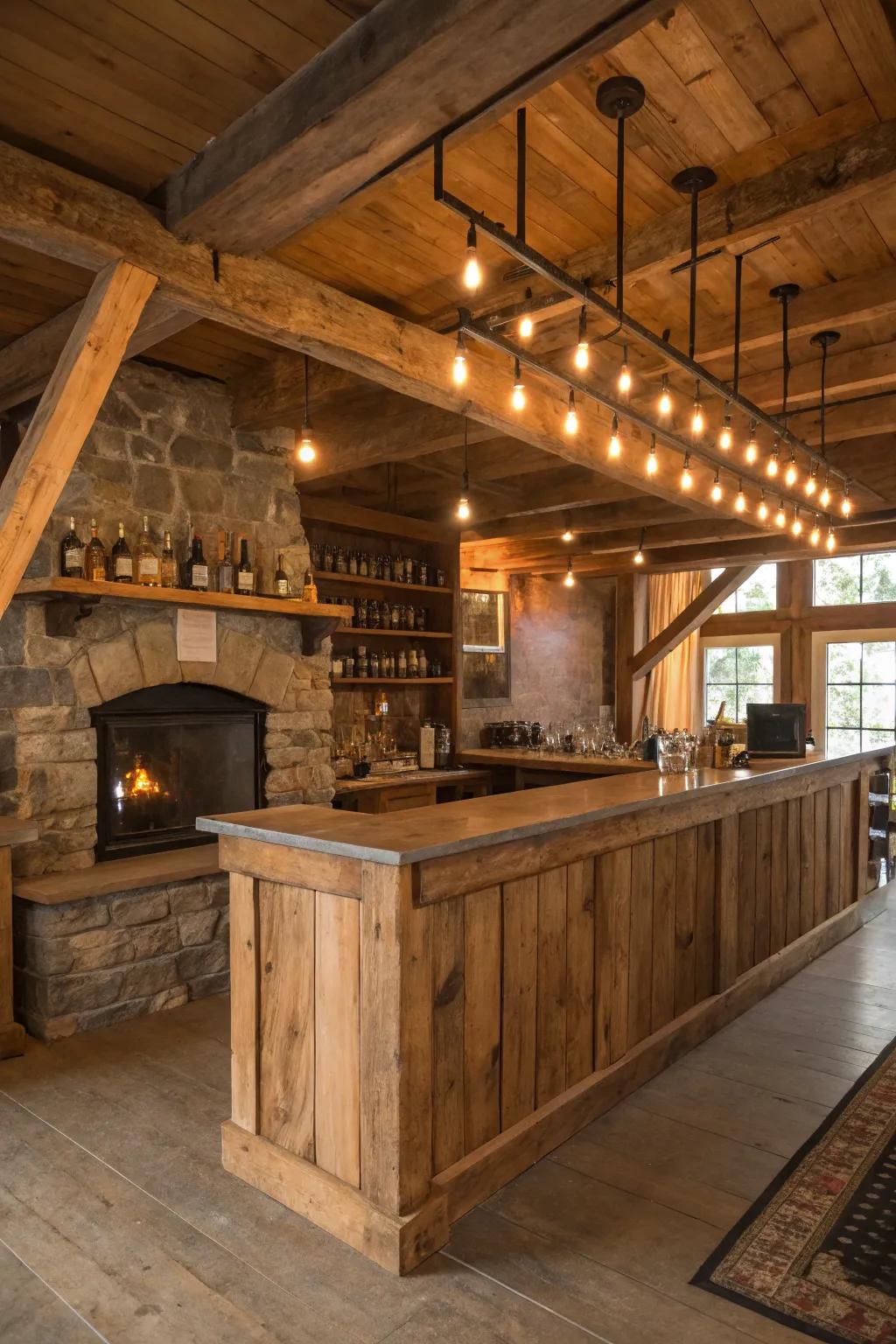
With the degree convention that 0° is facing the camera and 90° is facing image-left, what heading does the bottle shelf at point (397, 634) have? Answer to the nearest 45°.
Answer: approximately 0°

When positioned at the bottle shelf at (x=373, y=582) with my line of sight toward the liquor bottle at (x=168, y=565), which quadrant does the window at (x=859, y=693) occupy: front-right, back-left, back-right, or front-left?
back-left

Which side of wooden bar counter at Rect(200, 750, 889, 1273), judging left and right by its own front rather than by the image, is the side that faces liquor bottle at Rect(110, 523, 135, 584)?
back

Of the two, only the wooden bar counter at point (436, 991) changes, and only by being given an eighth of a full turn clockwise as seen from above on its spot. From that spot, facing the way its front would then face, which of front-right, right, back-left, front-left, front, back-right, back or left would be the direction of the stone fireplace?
back-right

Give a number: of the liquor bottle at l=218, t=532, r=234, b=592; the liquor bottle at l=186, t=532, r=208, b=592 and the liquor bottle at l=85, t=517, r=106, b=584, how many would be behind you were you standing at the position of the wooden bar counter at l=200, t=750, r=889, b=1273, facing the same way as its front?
3

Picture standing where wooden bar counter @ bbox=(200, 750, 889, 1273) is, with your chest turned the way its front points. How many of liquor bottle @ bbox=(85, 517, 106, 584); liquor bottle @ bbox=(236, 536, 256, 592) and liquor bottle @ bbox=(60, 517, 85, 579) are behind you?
3

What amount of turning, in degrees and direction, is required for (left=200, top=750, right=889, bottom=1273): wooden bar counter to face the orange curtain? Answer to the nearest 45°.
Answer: approximately 135° to its left

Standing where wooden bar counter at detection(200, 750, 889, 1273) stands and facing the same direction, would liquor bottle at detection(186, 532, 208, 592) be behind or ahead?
behind

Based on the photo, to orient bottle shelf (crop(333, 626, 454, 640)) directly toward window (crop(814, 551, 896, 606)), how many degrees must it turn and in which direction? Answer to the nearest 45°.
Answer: approximately 135° to its left

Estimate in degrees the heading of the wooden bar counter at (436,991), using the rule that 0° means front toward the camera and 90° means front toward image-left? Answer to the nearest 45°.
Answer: approximately 315°

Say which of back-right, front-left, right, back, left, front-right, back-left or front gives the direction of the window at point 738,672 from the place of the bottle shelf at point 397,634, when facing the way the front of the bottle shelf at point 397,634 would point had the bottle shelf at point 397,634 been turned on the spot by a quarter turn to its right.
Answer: back-right

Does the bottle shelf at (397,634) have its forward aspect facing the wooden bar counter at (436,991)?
yes
